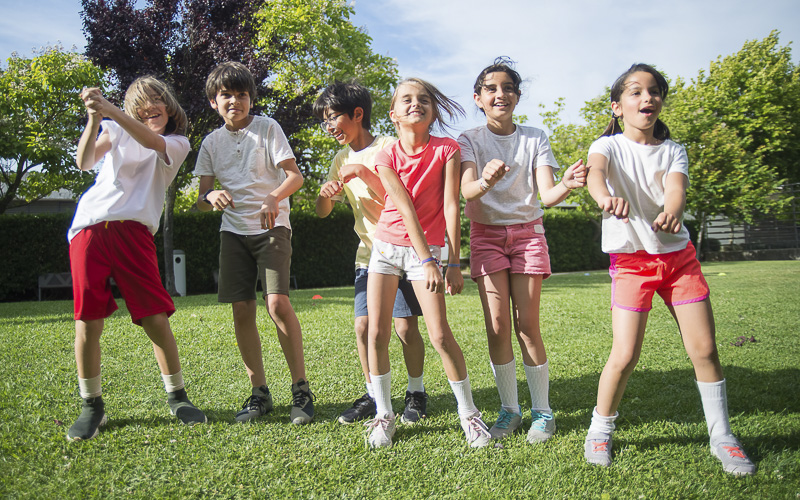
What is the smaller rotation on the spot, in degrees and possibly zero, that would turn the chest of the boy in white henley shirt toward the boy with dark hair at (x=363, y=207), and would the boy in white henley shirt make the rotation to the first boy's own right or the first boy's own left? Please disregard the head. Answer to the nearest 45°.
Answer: approximately 90° to the first boy's own left

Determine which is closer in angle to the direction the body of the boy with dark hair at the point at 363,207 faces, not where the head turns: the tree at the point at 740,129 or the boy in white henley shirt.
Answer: the boy in white henley shirt

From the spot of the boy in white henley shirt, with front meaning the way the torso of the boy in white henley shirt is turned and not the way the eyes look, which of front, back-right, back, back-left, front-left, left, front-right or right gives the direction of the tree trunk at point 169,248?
back

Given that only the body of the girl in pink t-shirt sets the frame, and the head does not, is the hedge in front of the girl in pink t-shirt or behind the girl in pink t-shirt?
behind

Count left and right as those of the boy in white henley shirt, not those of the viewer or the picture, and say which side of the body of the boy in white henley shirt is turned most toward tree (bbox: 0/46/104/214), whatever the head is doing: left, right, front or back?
back

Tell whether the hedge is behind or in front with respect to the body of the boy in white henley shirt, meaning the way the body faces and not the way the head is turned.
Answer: behind

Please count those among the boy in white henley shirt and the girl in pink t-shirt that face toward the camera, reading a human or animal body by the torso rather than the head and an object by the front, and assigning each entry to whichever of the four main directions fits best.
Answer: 2

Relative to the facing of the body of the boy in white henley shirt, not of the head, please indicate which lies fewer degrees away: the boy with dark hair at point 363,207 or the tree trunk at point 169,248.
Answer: the boy with dark hair

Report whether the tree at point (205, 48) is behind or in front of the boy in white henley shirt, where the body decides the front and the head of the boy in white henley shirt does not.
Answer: behind

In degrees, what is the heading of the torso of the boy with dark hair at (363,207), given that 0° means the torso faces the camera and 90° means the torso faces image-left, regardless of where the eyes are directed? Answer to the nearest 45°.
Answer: approximately 45°
